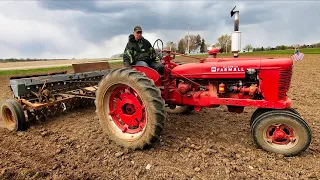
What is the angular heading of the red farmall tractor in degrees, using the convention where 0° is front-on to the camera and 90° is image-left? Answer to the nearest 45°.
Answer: approximately 315°
